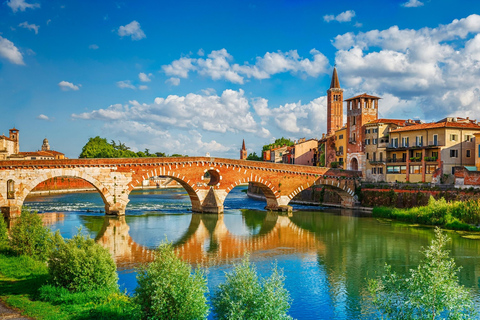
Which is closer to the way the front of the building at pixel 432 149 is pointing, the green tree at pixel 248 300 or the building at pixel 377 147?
the green tree

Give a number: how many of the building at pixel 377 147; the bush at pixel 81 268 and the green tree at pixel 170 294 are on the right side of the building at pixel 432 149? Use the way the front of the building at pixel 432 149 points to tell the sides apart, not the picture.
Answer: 1

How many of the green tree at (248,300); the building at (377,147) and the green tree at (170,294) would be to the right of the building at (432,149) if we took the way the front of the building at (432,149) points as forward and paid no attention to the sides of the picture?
1

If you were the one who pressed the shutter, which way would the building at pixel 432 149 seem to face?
facing the viewer and to the left of the viewer

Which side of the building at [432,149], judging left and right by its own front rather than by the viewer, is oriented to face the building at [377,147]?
right

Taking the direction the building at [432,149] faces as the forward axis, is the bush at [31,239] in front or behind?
in front

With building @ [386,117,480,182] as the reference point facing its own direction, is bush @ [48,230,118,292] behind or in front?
in front
